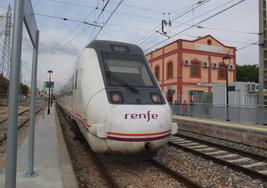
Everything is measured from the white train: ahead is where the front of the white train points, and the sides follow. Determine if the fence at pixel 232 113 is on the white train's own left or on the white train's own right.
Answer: on the white train's own left

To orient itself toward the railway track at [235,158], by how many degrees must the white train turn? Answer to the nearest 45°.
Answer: approximately 90° to its left

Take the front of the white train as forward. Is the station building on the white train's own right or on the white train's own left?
on the white train's own left

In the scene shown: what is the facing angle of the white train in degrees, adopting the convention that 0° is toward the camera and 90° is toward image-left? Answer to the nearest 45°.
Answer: approximately 315°

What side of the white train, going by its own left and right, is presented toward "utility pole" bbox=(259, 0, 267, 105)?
left
